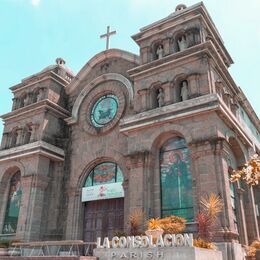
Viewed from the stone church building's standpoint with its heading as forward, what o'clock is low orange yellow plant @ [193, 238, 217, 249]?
The low orange yellow plant is roughly at 10 o'clock from the stone church building.

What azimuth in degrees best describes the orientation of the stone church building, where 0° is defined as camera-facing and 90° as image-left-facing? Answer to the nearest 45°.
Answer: approximately 45°
